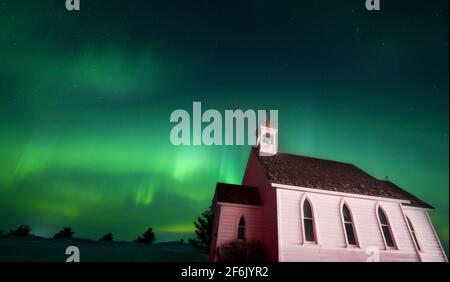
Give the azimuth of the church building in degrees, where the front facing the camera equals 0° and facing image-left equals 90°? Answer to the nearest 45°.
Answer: approximately 45°
